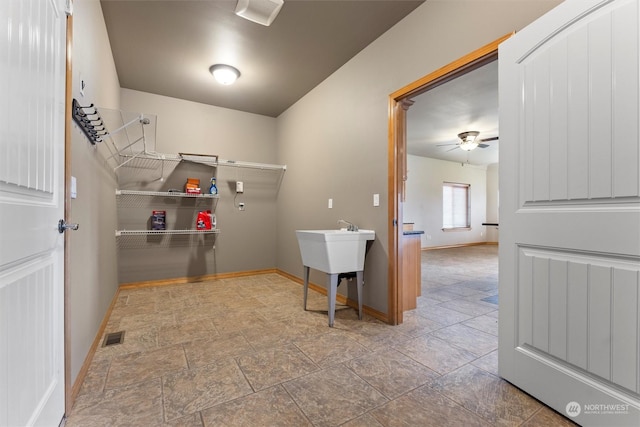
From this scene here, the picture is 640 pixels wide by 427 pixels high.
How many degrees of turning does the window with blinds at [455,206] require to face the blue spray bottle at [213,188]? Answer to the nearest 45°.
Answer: approximately 90° to its right

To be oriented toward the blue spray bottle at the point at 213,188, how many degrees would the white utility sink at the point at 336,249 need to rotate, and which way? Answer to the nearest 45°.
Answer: approximately 90° to its right

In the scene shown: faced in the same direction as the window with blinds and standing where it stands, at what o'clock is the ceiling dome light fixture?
The ceiling dome light fixture is roughly at 2 o'clock from the window with blinds.

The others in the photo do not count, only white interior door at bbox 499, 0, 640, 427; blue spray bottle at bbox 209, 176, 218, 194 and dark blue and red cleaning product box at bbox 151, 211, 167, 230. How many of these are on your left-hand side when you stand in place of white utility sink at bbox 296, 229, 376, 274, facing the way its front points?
1

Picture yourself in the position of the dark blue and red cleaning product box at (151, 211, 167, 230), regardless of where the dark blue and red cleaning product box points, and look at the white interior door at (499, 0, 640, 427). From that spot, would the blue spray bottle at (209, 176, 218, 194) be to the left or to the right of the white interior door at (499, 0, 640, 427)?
left

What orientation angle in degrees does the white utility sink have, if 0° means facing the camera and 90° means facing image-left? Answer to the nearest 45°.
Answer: approximately 45°

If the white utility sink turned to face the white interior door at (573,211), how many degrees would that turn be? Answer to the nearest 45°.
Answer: approximately 90° to its left

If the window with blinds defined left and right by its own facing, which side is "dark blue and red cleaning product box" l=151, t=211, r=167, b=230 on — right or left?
on its right

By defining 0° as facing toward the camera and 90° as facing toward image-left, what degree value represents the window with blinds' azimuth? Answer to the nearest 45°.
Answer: approximately 315°

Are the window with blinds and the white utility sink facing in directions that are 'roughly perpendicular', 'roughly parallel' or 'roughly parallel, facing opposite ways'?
roughly perpendicular
